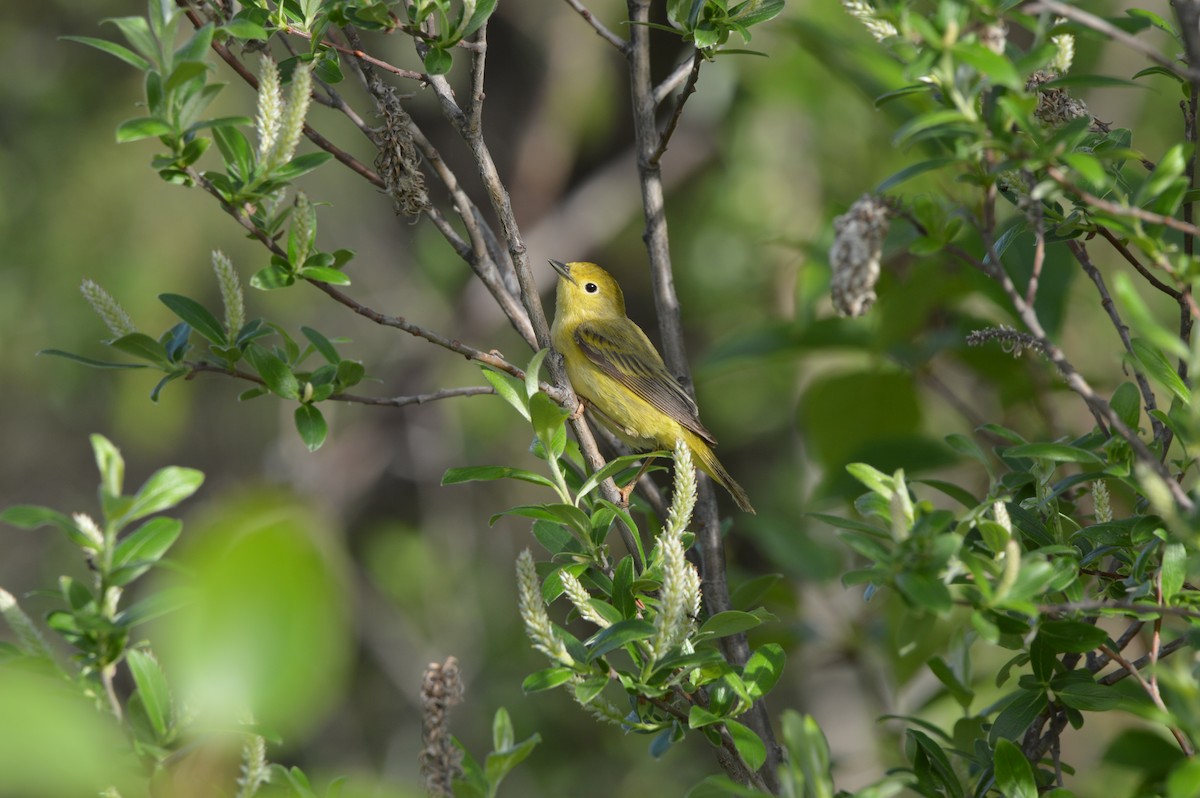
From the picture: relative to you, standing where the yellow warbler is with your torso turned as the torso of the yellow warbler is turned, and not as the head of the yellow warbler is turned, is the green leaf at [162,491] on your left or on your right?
on your left

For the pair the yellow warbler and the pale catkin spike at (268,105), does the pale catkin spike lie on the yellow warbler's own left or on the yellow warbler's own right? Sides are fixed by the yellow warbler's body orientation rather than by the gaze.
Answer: on the yellow warbler's own left

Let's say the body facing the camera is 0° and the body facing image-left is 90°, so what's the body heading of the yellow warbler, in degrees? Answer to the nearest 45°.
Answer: approximately 90°

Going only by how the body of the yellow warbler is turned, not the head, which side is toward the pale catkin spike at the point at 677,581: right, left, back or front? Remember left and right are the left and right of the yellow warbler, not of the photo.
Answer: left

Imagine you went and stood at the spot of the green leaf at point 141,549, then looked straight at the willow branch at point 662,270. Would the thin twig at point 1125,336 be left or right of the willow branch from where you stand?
right
